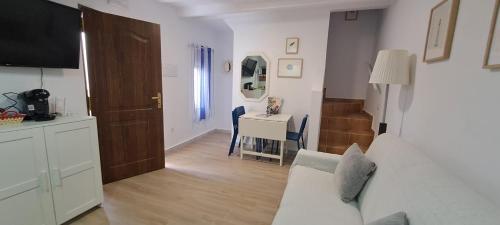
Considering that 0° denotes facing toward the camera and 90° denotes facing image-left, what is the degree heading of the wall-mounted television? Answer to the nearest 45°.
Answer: approximately 315°

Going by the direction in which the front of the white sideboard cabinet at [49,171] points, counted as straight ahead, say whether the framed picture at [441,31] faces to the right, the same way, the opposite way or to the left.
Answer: the opposite way

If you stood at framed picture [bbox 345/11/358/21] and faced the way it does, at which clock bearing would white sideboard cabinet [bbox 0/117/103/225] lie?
The white sideboard cabinet is roughly at 1 o'clock from the framed picture.

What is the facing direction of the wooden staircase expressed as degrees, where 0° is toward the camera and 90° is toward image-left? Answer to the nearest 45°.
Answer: approximately 0°

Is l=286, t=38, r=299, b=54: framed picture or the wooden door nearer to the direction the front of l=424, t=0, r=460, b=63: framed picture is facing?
the wooden door

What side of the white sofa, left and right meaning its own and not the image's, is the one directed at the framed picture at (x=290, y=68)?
right

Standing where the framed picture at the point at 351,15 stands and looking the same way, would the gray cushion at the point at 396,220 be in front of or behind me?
in front

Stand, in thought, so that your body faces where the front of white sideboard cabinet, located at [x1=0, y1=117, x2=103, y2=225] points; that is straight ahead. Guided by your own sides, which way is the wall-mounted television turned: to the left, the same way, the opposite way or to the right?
the same way

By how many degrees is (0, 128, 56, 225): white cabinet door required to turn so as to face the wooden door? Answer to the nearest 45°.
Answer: approximately 90° to its left

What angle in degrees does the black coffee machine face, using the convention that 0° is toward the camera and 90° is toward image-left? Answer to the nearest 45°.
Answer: approximately 315°

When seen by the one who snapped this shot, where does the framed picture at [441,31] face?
facing the viewer and to the left of the viewer

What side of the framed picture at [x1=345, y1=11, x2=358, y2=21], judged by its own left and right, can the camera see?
front

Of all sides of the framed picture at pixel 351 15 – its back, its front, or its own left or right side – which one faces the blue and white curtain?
right

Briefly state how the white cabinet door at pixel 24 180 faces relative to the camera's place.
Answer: facing the viewer and to the right of the viewer

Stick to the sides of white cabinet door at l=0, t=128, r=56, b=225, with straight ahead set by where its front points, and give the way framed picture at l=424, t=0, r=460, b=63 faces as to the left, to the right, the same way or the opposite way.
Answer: the opposite way

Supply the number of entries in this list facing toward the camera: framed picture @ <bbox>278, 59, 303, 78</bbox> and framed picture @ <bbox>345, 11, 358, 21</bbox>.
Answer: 2

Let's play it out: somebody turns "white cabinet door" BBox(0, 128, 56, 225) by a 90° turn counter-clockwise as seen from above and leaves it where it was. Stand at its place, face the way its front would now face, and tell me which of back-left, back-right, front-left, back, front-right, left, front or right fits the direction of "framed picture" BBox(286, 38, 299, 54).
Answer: front-right

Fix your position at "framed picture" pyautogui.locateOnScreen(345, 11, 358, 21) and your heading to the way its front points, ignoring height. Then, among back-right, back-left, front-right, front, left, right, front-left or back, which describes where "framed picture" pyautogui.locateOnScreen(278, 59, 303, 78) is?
front-right
